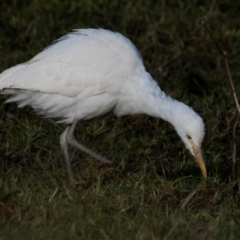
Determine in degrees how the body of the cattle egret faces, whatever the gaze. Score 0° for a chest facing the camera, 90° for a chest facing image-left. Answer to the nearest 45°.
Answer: approximately 270°
